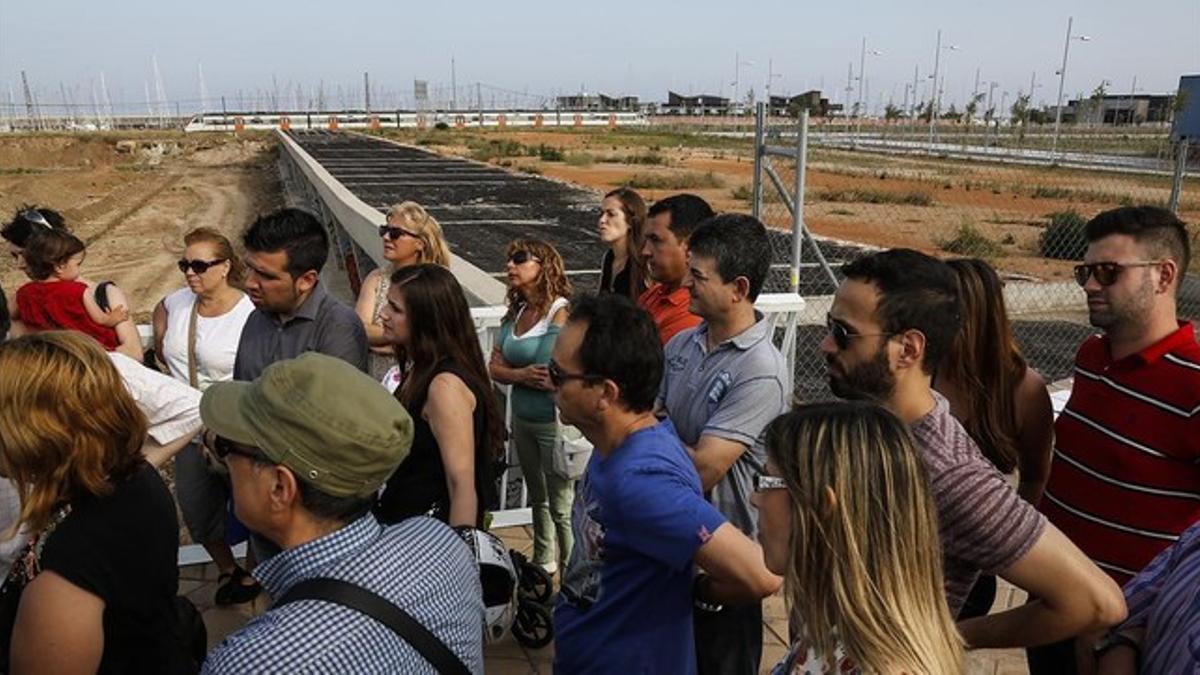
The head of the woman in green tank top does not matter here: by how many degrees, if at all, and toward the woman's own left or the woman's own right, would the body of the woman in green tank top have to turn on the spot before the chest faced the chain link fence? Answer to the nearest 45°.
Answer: approximately 180°

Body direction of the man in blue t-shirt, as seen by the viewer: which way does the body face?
to the viewer's left

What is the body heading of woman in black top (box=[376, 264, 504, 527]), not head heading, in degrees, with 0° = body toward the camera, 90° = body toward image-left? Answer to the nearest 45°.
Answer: approximately 90°

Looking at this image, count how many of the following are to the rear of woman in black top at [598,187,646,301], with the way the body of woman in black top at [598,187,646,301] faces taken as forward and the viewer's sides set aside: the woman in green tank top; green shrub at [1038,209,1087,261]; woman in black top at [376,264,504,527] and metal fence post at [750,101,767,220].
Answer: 2

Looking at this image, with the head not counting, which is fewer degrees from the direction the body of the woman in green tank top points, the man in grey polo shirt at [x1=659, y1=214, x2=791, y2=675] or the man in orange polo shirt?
the man in grey polo shirt

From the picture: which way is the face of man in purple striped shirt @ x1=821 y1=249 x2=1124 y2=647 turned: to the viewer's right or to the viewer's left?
to the viewer's left

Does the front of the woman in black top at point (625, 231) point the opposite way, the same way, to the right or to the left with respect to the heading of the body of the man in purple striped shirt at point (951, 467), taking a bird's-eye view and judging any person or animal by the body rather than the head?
the same way

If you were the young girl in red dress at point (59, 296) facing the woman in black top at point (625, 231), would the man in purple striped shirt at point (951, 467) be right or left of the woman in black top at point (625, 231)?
right

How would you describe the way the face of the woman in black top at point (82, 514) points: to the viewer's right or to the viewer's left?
to the viewer's left

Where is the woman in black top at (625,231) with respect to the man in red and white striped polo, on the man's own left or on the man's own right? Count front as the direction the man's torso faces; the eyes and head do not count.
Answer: on the man's own right

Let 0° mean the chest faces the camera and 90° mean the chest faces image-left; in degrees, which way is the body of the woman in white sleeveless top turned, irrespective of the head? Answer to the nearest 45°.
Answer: approximately 45°
